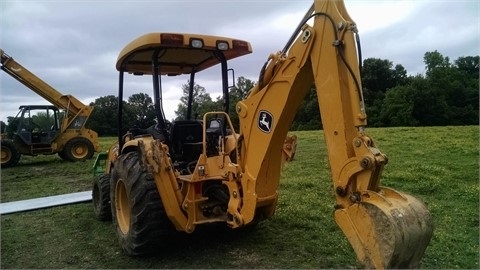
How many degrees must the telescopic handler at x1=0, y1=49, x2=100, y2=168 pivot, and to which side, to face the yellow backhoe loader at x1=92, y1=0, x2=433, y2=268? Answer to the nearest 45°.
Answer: approximately 90° to its left

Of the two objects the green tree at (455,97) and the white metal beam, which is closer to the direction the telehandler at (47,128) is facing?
the white metal beam

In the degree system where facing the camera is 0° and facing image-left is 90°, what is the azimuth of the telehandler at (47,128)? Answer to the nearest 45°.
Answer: approximately 90°

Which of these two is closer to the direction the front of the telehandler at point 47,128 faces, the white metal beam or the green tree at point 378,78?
the white metal beam

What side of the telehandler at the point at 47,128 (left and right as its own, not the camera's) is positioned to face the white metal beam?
left
